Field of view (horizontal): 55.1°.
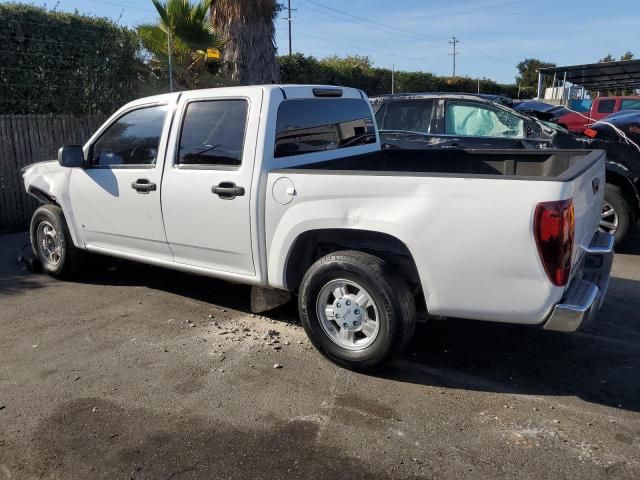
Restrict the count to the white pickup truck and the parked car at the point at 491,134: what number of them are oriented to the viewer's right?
1

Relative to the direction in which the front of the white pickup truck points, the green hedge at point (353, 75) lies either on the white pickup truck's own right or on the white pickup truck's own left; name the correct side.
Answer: on the white pickup truck's own right

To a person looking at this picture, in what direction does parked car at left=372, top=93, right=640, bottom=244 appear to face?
facing to the right of the viewer

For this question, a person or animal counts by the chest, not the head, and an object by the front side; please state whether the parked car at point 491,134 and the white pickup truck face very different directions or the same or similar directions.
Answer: very different directions

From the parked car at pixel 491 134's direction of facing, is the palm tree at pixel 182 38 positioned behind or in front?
behind

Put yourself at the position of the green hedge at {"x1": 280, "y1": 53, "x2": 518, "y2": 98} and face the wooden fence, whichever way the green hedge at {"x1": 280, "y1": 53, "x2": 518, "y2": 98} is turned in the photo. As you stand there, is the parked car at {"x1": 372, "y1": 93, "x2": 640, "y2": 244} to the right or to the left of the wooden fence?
left

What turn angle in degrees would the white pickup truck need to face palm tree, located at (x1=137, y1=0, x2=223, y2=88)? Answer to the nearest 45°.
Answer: approximately 45° to its right

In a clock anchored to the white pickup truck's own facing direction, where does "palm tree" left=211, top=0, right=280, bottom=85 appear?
The palm tree is roughly at 1 o'clock from the white pickup truck.

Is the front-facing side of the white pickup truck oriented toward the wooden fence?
yes

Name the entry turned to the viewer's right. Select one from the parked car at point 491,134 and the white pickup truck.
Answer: the parked car

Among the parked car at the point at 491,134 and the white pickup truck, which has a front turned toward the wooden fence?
the white pickup truck

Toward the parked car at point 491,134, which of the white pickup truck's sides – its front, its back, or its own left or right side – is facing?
right

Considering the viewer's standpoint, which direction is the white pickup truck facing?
facing away from the viewer and to the left of the viewer
